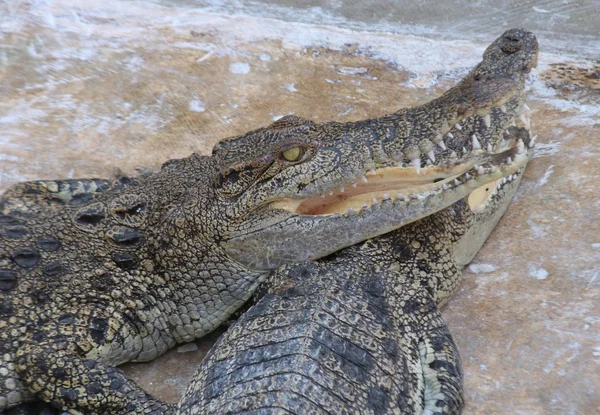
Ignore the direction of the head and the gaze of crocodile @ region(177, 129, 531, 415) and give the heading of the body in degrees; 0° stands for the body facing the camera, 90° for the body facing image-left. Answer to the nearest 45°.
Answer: approximately 225°

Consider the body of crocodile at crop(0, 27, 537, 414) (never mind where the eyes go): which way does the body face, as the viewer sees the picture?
to the viewer's right
